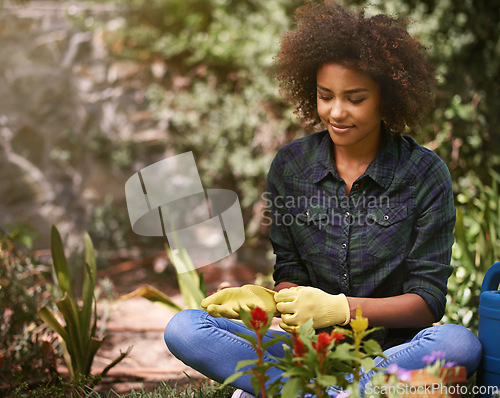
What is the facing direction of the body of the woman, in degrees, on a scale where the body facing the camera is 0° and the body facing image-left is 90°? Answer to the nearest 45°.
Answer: approximately 0°
